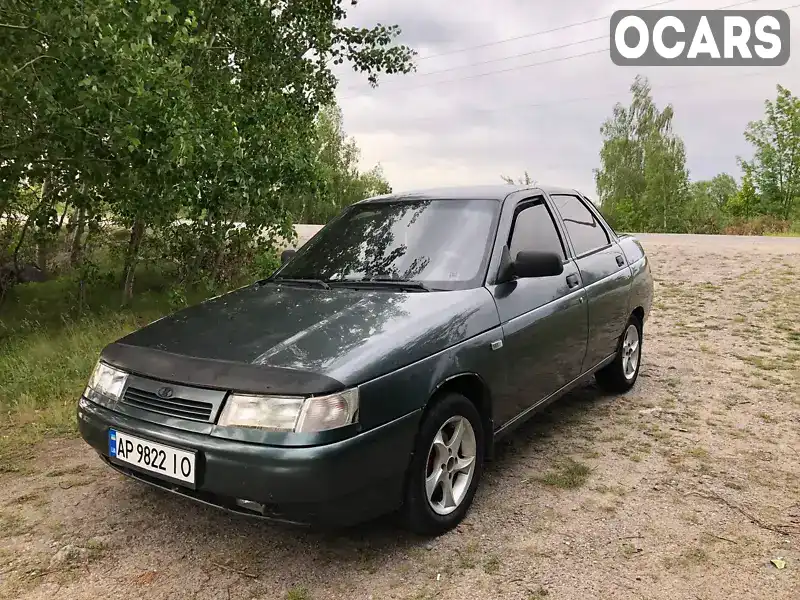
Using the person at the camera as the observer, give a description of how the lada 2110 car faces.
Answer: facing the viewer and to the left of the viewer

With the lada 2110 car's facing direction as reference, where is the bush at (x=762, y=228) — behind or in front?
behind
